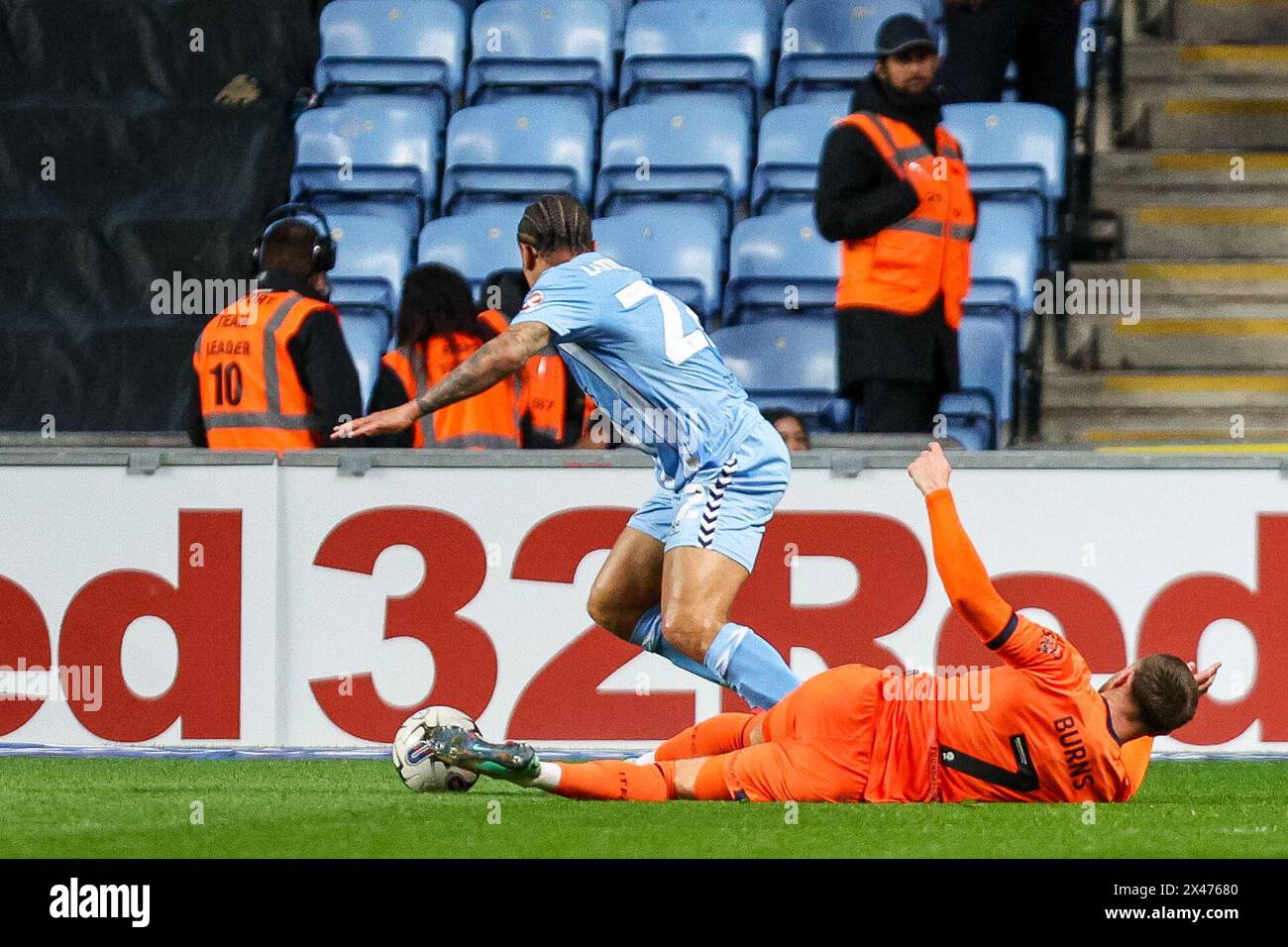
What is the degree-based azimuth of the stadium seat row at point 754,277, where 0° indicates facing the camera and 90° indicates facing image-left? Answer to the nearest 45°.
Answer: approximately 0°

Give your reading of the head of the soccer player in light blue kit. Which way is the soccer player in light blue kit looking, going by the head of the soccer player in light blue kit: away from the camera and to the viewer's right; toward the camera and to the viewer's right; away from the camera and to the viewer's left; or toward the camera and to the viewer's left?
away from the camera and to the viewer's left

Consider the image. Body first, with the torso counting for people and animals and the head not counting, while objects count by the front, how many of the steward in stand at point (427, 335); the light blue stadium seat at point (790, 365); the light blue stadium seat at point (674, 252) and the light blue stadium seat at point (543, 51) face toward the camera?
3

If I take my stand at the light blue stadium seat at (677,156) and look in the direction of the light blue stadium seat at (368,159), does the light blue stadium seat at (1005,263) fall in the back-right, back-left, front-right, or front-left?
back-left

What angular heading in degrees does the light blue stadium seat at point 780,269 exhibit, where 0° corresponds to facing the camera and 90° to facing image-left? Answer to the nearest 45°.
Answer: approximately 0°

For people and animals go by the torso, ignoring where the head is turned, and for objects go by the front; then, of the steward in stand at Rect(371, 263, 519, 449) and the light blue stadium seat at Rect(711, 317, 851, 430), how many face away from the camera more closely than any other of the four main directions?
1

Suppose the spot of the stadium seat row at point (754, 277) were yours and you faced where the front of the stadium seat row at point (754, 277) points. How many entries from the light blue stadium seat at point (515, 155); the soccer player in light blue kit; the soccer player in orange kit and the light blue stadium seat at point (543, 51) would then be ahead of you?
2

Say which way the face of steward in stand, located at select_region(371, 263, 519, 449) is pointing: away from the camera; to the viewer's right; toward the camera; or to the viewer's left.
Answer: away from the camera

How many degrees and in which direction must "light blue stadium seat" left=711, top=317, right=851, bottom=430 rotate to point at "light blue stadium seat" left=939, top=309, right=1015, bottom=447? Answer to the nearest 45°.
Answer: approximately 90° to its left
